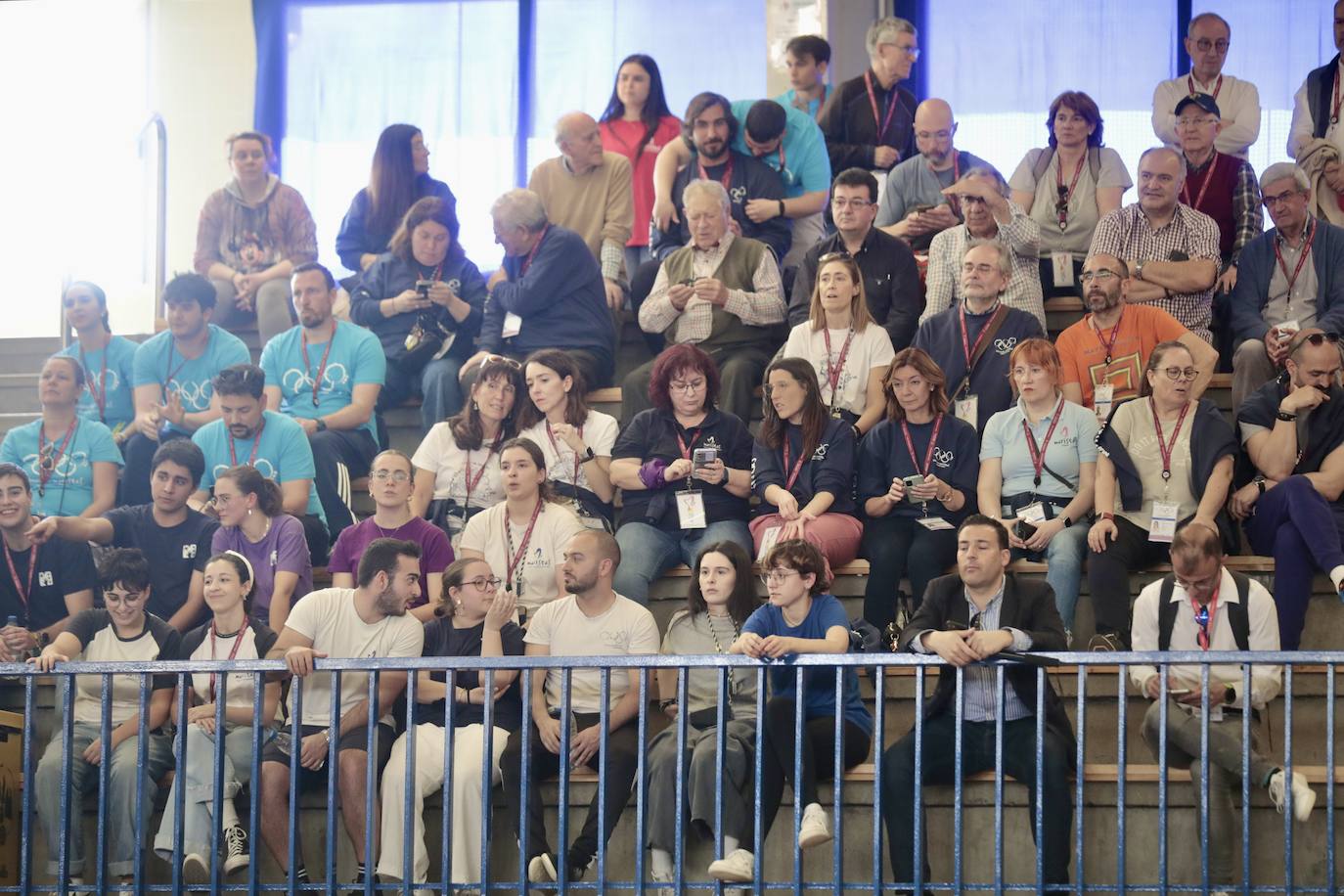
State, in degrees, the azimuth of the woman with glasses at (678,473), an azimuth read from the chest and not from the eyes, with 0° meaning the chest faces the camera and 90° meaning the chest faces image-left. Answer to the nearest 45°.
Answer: approximately 0°

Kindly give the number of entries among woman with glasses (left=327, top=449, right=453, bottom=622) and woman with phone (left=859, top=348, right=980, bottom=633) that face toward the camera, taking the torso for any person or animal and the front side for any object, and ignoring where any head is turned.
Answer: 2

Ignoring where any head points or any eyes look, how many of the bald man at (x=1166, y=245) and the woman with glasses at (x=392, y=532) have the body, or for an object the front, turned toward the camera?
2

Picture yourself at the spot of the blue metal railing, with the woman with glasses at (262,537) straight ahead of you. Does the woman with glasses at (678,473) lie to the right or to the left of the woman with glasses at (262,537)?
right

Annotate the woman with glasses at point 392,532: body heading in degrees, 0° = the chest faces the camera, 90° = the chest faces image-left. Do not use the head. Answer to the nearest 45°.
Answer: approximately 0°

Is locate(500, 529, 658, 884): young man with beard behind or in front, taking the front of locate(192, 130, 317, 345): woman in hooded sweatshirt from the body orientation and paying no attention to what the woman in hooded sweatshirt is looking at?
in front
